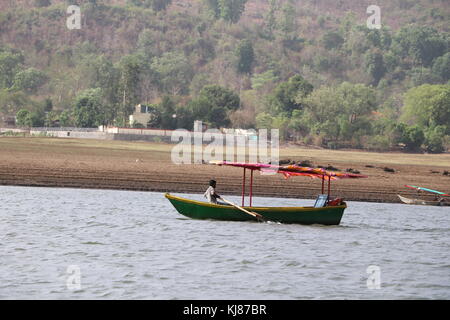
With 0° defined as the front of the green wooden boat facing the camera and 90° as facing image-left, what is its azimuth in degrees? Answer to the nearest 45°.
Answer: approximately 90°
